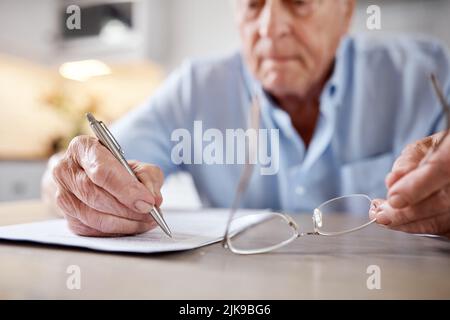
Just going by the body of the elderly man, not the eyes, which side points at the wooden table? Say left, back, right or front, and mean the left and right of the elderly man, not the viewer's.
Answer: front

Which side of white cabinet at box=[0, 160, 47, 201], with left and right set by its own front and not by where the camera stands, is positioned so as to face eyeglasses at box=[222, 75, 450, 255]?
front

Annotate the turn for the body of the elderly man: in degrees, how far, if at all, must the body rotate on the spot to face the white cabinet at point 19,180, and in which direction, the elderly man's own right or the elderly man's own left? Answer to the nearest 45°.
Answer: approximately 135° to the elderly man's own right

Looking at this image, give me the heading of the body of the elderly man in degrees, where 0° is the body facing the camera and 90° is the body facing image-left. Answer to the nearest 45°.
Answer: approximately 0°

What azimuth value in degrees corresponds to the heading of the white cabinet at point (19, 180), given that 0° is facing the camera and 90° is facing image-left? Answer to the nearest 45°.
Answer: approximately 0°
